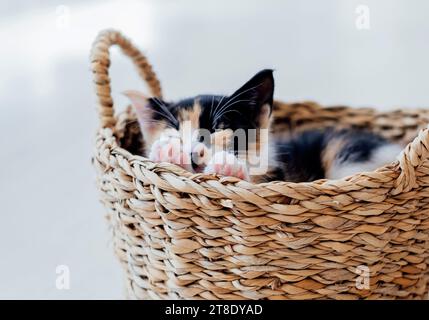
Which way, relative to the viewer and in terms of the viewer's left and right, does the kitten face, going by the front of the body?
facing the viewer and to the left of the viewer
